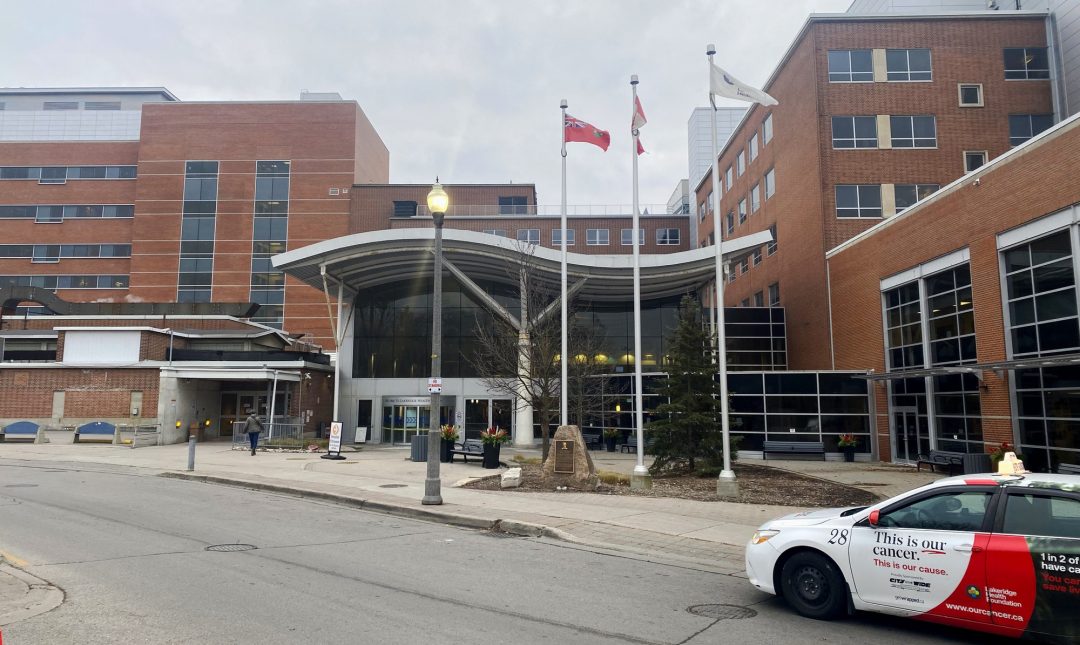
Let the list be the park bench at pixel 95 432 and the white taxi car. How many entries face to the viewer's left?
1

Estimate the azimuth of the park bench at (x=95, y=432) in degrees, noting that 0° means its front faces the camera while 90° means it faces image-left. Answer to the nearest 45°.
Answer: approximately 0°

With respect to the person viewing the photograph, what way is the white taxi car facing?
facing to the left of the viewer

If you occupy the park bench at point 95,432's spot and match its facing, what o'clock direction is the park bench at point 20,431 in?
the park bench at point 20,431 is roughly at 4 o'clock from the park bench at point 95,432.

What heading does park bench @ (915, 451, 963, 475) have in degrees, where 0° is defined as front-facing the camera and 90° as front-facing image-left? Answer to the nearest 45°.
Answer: approximately 45°
